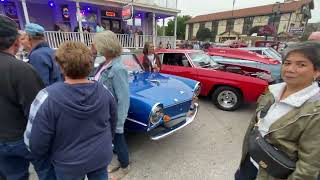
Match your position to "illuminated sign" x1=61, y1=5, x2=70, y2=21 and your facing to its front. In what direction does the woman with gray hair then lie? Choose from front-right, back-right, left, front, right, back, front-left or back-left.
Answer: front

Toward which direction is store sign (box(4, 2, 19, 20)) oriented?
toward the camera

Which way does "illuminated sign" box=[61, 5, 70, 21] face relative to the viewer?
toward the camera

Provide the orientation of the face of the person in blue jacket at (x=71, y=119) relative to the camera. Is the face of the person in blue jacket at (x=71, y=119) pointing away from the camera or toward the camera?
away from the camera

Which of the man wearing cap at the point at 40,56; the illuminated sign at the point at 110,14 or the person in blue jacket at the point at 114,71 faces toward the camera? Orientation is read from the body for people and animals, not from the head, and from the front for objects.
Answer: the illuminated sign

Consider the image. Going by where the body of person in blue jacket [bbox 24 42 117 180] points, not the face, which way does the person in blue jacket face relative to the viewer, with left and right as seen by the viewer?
facing away from the viewer

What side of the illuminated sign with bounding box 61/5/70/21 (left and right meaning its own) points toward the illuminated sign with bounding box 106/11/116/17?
left

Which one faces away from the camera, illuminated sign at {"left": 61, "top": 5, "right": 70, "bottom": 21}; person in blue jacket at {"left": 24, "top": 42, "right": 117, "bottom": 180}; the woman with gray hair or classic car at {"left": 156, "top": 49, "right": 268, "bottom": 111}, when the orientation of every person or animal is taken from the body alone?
the person in blue jacket

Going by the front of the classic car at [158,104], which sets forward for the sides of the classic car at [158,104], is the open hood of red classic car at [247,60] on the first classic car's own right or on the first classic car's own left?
on the first classic car's own left

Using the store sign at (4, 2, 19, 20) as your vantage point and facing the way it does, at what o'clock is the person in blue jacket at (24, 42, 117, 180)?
The person in blue jacket is roughly at 12 o'clock from the store sign.
